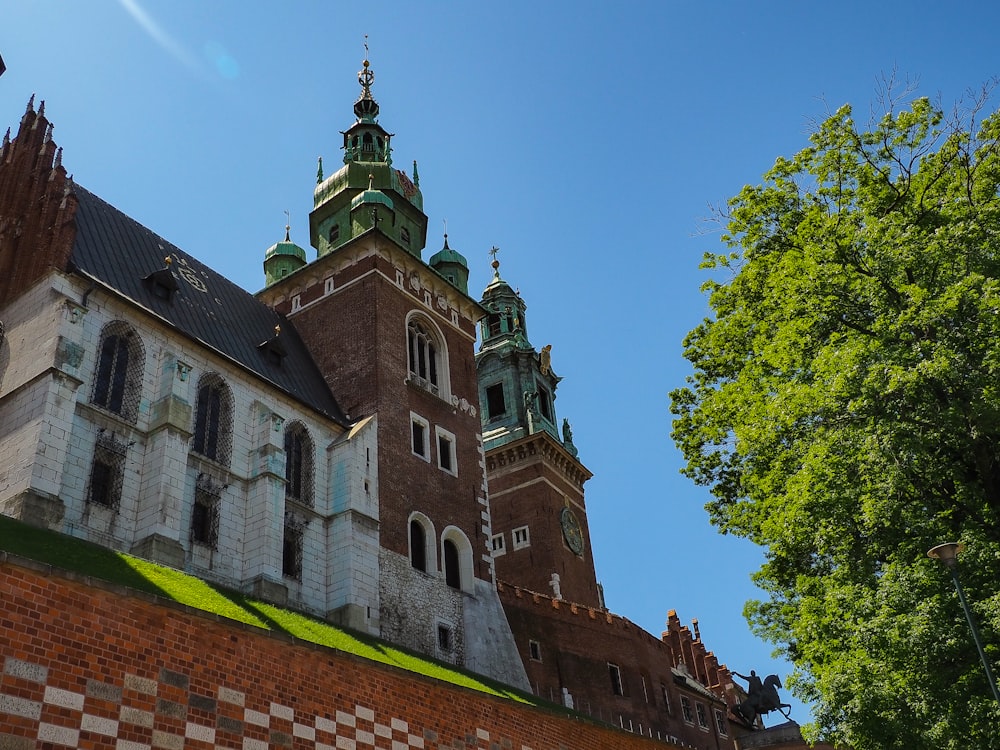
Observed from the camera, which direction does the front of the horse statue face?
facing to the right of the viewer

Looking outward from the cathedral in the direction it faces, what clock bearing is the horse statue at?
The horse statue is roughly at 12 o'clock from the cathedral.

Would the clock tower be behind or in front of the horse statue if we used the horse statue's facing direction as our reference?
behind

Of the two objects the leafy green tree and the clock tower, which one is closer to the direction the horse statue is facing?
the leafy green tree

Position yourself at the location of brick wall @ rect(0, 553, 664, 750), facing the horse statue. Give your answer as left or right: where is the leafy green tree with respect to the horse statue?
right

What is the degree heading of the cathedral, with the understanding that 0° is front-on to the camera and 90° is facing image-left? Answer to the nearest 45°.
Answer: approximately 225°

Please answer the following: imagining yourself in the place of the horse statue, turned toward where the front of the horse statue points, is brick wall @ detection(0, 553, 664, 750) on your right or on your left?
on your right

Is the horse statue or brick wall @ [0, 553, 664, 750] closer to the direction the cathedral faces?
the horse statue

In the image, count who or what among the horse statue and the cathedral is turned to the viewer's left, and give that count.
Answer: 0
